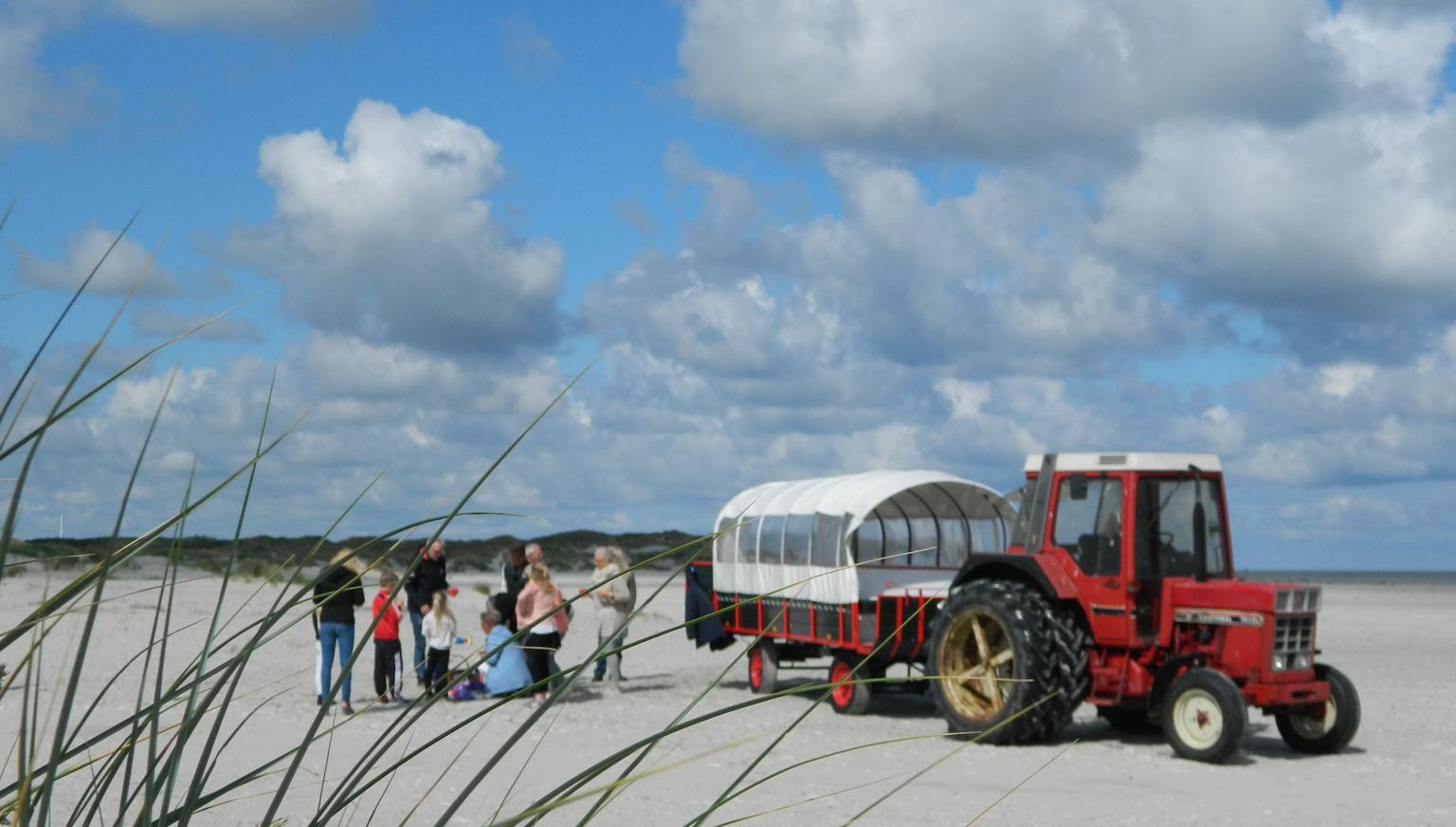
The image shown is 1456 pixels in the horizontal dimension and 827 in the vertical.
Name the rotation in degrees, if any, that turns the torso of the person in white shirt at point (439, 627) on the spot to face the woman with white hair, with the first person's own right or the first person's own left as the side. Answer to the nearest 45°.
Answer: approximately 90° to the first person's own right

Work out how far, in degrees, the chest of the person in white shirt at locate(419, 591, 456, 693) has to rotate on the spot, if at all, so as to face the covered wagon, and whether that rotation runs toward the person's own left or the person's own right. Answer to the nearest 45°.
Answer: approximately 90° to the person's own right

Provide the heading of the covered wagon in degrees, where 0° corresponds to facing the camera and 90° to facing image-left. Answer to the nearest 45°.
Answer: approximately 315°

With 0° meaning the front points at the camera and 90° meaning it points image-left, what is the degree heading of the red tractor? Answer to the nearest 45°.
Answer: approximately 315°

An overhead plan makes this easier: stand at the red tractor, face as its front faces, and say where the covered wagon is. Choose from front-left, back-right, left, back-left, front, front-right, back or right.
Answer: back

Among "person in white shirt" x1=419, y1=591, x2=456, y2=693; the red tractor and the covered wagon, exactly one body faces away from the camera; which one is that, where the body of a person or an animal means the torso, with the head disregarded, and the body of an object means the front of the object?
the person in white shirt

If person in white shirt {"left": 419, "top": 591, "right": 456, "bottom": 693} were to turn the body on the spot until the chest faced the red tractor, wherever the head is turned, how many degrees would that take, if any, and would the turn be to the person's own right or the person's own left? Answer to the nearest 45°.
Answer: approximately 135° to the person's own right

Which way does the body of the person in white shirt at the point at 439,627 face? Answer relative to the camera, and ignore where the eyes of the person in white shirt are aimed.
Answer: away from the camera

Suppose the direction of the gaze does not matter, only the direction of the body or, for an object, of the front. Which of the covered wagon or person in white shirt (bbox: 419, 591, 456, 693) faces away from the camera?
the person in white shirt
